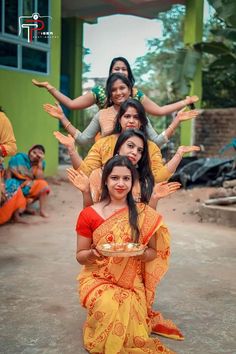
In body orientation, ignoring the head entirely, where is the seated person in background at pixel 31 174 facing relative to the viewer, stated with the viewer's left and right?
facing the viewer and to the right of the viewer

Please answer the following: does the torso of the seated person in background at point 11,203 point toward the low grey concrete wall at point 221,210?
yes

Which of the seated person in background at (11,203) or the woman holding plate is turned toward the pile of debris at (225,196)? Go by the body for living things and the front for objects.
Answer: the seated person in background

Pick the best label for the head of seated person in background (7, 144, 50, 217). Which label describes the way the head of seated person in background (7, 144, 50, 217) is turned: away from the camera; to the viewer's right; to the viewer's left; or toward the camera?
toward the camera

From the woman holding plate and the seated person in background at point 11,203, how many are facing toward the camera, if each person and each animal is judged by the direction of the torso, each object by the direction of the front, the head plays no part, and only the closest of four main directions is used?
1

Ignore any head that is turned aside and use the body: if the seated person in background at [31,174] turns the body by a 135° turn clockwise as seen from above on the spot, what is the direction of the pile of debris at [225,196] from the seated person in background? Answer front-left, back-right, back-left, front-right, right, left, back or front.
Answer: back

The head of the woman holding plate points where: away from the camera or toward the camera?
toward the camera

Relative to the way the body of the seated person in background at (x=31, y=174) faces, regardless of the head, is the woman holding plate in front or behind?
in front

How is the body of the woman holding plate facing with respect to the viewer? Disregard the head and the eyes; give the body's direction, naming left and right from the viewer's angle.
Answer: facing the viewer

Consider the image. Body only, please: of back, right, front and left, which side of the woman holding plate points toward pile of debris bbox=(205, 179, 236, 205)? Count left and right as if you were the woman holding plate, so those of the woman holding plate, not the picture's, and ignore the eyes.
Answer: back

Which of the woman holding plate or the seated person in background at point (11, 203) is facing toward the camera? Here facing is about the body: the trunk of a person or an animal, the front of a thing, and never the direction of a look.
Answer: the woman holding plate

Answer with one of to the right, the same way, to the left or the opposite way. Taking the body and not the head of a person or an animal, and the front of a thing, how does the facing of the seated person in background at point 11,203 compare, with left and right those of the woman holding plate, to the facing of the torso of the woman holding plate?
to the left

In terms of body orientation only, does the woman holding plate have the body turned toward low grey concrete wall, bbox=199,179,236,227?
no

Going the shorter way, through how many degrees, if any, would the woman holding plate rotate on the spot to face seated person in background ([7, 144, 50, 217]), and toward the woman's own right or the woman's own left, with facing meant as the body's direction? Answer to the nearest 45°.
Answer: approximately 180°

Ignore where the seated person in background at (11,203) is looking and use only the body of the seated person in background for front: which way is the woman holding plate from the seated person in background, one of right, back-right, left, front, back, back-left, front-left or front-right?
right

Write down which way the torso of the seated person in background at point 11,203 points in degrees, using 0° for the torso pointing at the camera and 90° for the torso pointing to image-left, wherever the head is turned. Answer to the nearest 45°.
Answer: approximately 270°
